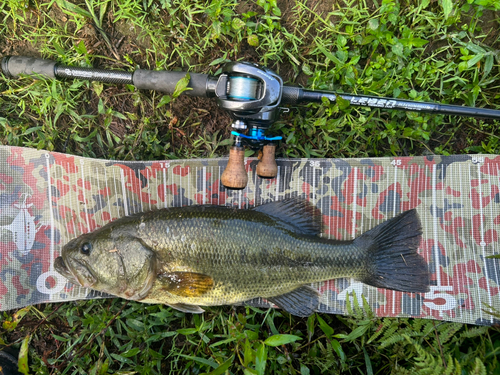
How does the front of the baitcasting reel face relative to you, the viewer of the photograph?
facing to the right of the viewer
